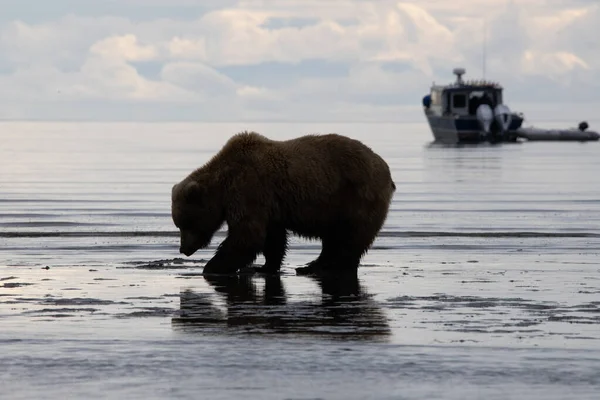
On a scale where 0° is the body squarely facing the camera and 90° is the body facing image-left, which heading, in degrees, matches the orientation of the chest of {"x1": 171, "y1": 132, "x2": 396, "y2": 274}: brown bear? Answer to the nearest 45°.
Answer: approximately 90°
